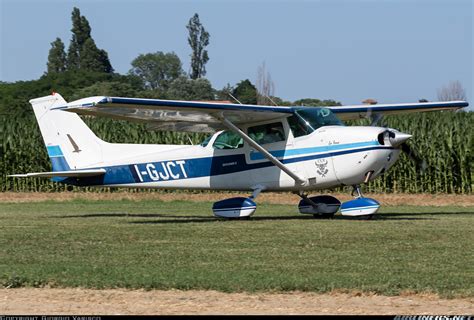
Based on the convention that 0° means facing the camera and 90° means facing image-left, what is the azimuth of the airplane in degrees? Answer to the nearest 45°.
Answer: approximately 315°
